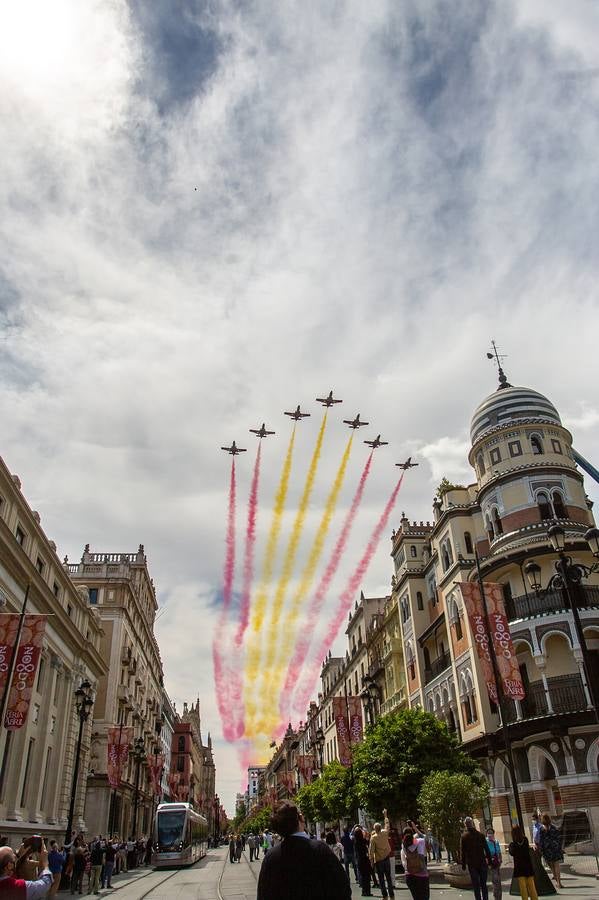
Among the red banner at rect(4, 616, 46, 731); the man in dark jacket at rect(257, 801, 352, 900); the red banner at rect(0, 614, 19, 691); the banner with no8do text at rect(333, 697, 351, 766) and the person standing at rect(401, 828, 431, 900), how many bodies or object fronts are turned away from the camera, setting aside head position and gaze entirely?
2

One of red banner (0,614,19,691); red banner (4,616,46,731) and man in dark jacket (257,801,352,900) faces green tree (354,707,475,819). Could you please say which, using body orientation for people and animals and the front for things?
the man in dark jacket

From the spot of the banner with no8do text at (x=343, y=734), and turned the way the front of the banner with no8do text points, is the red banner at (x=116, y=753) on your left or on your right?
on your right

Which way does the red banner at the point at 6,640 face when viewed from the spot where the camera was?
facing the viewer

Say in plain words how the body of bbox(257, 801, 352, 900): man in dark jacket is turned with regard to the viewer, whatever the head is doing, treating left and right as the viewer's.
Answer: facing away from the viewer

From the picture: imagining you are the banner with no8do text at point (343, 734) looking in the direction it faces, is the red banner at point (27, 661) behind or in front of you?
in front

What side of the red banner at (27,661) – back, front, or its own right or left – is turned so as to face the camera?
front

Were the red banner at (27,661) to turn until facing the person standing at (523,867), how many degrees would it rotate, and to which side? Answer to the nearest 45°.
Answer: approximately 45° to its left

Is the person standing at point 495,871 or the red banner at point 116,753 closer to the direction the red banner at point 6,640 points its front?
the person standing

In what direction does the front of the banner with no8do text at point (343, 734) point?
toward the camera

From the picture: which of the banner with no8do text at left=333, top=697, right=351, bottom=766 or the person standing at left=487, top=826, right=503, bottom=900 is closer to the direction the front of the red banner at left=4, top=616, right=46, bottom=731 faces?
the person standing

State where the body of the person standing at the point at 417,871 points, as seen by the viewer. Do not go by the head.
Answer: away from the camera
